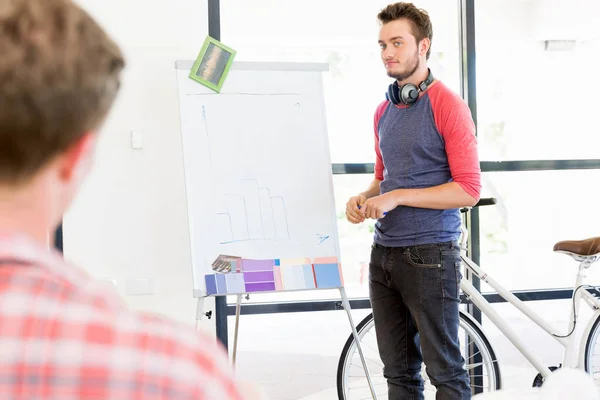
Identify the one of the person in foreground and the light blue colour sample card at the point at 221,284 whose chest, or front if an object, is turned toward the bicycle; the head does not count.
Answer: the person in foreground

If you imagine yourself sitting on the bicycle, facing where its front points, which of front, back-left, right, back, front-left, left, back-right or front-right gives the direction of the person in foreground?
left

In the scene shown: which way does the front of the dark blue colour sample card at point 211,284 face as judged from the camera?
facing the viewer

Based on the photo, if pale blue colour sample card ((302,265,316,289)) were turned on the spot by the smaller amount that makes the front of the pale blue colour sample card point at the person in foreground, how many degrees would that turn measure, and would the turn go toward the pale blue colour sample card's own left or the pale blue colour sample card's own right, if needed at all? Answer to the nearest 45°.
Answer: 0° — it already faces them

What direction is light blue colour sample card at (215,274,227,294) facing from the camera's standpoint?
toward the camera

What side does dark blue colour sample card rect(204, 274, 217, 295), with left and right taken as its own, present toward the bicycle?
left

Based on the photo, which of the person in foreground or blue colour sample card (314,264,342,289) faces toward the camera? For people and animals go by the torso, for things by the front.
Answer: the blue colour sample card

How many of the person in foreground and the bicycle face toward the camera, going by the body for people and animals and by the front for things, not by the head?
0

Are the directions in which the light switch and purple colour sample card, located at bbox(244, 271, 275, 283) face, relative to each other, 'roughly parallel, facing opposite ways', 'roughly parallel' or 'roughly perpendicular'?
roughly parallel

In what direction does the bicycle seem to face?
to the viewer's left

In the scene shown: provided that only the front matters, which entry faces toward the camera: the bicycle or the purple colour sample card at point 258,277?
the purple colour sample card

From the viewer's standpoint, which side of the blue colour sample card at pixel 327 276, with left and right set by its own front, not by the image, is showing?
front

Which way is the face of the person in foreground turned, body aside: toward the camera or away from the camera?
away from the camera
